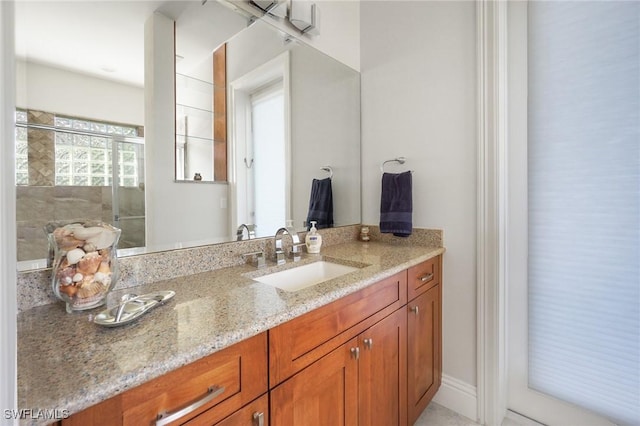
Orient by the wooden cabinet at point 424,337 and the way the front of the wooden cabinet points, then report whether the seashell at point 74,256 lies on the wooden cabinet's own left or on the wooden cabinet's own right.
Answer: on the wooden cabinet's own right

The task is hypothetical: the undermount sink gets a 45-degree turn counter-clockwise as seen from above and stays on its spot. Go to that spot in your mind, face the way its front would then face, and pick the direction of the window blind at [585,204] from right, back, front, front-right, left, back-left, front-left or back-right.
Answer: front

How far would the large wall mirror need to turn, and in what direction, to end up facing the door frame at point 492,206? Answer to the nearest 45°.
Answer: approximately 45° to its left

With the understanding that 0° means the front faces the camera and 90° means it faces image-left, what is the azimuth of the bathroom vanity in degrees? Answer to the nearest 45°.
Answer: approximately 315°

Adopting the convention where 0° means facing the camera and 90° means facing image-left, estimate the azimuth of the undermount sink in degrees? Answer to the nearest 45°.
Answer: approximately 315°

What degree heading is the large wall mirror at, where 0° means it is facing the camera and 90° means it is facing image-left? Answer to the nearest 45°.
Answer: approximately 315°

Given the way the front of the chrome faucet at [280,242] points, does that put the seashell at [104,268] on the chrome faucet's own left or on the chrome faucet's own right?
on the chrome faucet's own right

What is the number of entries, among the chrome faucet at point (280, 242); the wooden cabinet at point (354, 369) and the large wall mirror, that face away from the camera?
0

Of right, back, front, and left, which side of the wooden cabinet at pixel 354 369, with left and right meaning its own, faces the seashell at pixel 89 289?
right

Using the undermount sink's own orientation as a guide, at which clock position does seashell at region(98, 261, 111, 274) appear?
The seashell is roughly at 3 o'clock from the undermount sink.
